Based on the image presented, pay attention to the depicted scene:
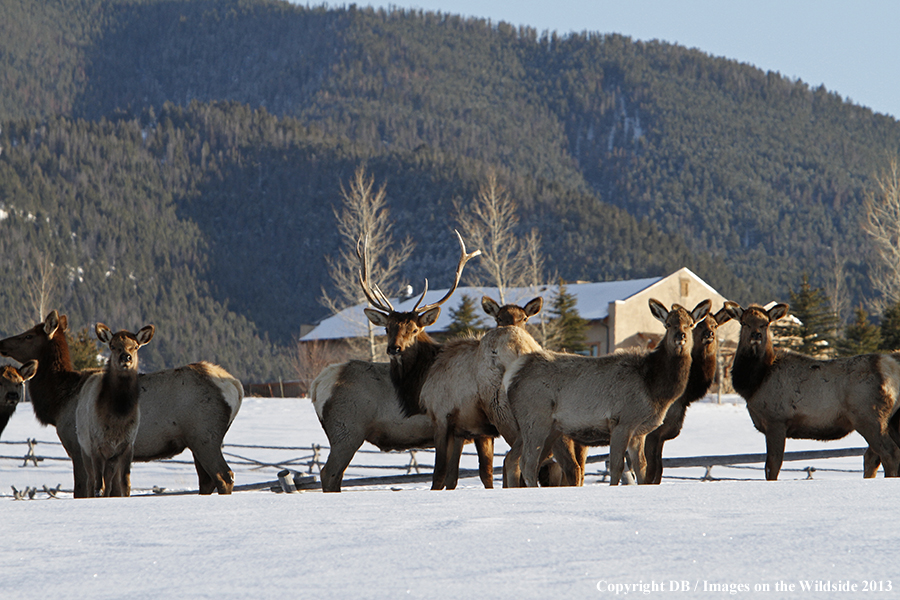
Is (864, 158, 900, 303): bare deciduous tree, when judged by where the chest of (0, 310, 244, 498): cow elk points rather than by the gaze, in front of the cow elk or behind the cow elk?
behind

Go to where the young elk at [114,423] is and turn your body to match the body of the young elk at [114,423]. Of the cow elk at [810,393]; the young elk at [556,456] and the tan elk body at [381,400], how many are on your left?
3

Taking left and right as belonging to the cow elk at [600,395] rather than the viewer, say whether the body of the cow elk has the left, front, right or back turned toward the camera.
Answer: right

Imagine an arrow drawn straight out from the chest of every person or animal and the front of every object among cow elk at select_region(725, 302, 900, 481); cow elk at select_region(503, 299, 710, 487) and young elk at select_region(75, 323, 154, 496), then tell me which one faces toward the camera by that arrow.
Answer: the young elk

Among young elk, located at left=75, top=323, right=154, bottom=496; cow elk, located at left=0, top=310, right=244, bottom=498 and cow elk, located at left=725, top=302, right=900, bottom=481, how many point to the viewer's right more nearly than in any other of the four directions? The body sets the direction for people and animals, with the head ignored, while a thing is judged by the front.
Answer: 0

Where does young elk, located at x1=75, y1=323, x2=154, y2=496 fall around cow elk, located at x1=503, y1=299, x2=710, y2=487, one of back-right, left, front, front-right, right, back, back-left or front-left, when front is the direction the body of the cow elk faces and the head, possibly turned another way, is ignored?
back

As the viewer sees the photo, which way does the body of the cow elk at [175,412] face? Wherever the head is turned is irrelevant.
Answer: to the viewer's left

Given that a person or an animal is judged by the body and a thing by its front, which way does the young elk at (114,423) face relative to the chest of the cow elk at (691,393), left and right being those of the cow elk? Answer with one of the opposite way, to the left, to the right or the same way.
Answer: the same way

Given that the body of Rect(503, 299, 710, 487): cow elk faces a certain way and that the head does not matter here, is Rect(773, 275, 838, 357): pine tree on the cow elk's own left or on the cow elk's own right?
on the cow elk's own left

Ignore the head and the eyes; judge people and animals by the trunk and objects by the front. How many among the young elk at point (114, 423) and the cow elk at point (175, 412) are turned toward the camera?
1

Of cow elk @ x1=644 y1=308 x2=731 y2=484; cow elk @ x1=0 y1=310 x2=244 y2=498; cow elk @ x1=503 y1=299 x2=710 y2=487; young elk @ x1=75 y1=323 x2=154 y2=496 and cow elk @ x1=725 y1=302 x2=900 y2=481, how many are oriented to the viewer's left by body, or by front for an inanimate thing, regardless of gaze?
2

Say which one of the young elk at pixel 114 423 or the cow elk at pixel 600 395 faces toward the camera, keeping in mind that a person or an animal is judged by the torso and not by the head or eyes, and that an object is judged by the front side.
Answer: the young elk

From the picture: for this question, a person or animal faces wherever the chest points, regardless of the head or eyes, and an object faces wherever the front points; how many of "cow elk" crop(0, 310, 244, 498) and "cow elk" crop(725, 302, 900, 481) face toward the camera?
0

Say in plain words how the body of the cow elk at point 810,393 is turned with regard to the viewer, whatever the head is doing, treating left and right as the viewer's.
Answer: facing to the left of the viewer

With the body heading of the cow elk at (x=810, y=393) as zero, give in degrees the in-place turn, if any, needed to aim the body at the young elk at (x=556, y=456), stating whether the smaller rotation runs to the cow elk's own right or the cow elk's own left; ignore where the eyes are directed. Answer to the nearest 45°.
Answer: approximately 45° to the cow elk's own left

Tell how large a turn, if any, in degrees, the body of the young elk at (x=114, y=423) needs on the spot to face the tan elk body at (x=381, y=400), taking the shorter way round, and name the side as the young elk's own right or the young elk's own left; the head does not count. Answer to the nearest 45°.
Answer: approximately 90° to the young elk's own left

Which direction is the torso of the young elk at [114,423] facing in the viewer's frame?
toward the camera
